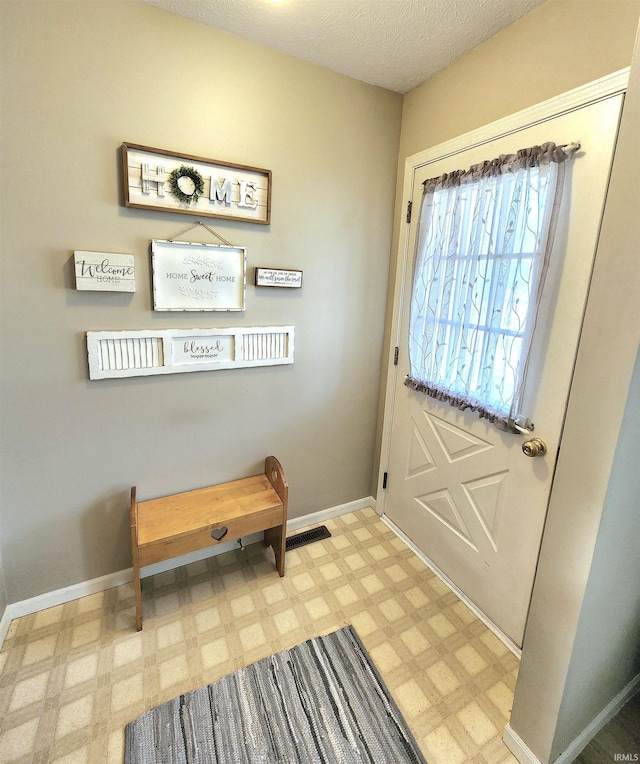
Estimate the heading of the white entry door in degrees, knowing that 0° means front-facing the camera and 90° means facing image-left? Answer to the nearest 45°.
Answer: approximately 45°

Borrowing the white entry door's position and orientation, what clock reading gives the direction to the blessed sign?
The blessed sign is roughly at 1 o'clock from the white entry door.

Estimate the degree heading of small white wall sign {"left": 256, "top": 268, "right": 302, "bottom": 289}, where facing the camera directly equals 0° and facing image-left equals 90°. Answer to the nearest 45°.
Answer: approximately 0°

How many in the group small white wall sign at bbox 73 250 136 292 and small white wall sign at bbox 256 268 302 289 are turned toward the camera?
2

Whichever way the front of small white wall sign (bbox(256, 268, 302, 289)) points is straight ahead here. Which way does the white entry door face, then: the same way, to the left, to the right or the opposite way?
to the right

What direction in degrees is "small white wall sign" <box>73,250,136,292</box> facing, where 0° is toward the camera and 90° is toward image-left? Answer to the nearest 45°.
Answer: approximately 0°

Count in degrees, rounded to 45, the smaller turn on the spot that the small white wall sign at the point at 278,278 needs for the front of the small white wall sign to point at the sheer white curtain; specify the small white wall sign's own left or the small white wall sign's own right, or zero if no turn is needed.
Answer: approximately 45° to the small white wall sign's own left
